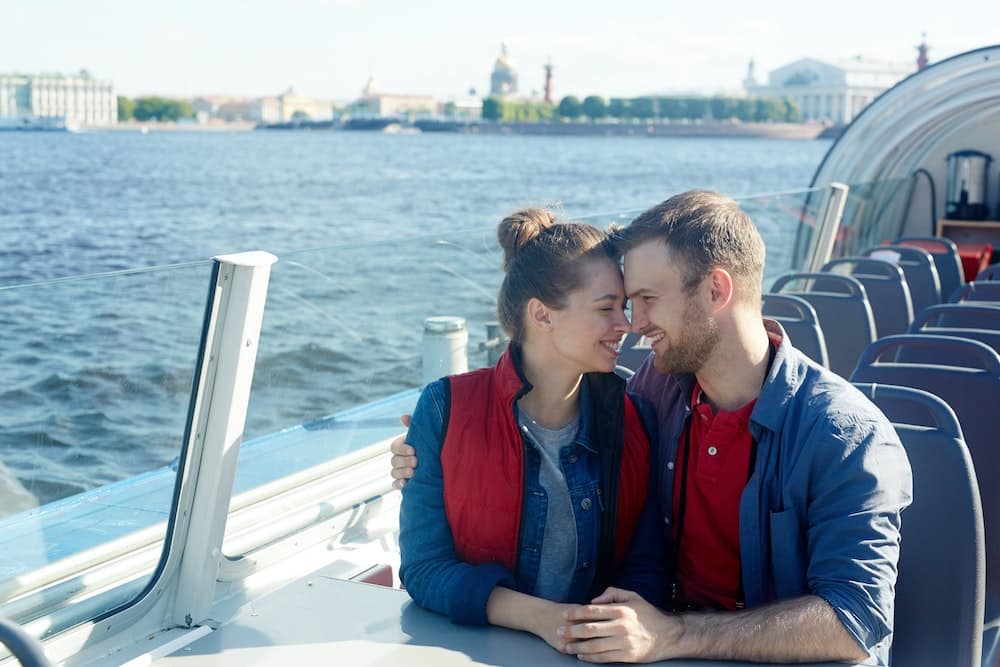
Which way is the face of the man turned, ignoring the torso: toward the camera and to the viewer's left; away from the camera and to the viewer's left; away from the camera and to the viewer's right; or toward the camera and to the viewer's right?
toward the camera and to the viewer's left

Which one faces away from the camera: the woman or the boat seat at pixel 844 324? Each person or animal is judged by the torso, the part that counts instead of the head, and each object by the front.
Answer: the boat seat

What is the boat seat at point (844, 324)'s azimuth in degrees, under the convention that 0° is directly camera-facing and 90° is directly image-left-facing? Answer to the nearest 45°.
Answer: approximately 180°

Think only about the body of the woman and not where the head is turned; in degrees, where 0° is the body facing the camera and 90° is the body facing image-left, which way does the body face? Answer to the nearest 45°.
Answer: approximately 315°

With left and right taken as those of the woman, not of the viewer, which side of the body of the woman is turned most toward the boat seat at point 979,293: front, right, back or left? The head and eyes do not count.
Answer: left

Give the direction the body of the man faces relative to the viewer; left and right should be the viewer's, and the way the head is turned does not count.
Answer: facing the viewer and to the left of the viewer

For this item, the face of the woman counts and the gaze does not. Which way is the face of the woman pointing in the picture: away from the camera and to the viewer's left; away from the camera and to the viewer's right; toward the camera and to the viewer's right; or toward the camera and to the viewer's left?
toward the camera and to the viewer's right
